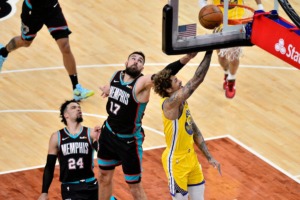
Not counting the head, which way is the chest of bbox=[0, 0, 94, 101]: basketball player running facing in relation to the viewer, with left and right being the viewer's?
facing the viewer and to the right of the viewer

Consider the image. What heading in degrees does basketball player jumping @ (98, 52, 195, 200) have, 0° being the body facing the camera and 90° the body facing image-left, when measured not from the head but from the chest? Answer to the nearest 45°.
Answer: approximately 45°

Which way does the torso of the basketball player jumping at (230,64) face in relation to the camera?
toward the camera

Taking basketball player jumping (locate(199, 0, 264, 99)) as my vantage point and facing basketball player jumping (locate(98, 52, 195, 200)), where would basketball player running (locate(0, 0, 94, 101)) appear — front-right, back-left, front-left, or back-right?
front-right

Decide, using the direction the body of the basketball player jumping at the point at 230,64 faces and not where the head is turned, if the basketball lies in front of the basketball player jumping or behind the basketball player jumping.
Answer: in front

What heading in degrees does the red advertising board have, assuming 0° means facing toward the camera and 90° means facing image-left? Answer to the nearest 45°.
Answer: approximately 45°

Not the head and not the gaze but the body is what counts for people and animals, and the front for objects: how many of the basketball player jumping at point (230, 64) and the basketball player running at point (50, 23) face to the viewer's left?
0
